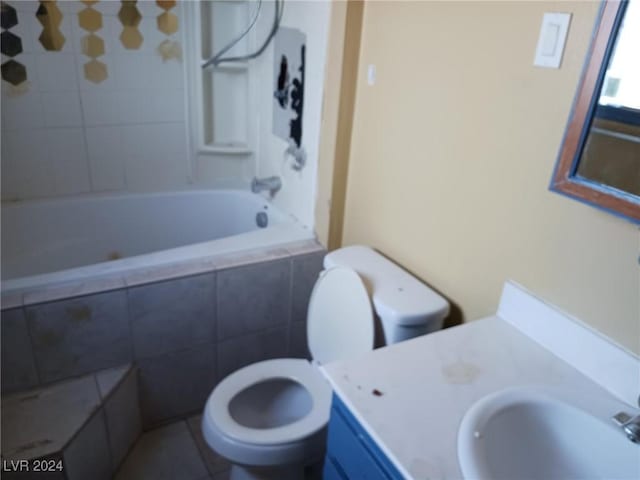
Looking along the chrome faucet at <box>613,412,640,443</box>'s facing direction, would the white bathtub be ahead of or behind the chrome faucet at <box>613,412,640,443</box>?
ahead

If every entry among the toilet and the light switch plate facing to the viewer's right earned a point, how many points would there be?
0

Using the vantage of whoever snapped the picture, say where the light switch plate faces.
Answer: facing the viewer and to the left of the viewer

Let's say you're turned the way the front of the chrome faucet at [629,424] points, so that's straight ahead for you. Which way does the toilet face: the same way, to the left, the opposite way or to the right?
to the left

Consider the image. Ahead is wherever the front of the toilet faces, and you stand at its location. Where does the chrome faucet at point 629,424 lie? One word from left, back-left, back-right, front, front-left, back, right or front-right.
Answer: left

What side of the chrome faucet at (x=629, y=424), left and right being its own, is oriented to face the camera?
left

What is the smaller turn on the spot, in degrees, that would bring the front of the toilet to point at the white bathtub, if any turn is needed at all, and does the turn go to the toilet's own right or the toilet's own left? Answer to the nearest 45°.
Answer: approximately 90° to the toilet's own right

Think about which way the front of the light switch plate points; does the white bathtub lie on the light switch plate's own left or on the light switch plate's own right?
on the light switch plate's own right
